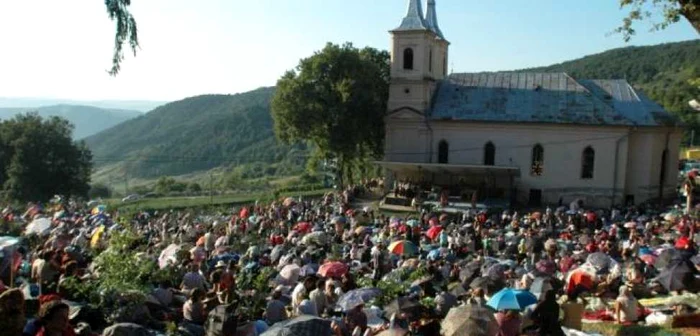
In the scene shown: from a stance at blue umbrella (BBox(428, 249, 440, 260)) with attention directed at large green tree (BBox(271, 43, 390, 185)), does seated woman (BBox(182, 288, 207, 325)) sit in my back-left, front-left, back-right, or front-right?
back-left

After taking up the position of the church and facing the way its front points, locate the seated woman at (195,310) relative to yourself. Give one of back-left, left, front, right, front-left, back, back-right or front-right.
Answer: left

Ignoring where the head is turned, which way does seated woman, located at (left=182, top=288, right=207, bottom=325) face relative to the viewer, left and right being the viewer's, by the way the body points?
facing away from the viewer and to the right of the viewer

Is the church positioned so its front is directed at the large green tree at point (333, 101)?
yes

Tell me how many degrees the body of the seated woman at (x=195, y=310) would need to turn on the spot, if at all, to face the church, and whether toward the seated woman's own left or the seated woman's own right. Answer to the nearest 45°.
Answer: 0° — they already face it

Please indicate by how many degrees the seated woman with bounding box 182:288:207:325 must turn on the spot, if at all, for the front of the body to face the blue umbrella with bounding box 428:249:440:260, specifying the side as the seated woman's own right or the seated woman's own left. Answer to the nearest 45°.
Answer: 0° — they already face it

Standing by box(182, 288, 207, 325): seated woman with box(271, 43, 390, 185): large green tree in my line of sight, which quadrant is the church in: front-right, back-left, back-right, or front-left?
front-right

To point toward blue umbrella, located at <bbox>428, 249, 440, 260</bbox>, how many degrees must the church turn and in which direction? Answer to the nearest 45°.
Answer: approximately 90° to its left

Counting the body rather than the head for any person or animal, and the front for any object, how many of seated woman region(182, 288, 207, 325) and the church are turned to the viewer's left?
1

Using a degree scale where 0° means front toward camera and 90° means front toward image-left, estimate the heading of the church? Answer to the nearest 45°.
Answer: approximately 90°

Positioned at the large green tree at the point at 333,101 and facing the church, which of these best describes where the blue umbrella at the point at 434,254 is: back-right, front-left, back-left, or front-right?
front-right
